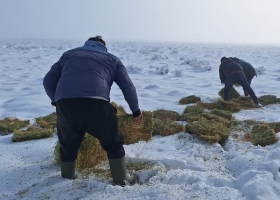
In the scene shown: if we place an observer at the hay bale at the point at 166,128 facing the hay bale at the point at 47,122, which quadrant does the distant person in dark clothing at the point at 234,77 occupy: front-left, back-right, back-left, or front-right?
back-right

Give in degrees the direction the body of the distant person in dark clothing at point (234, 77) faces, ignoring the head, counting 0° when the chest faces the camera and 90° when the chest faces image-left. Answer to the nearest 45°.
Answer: approximately 135°
